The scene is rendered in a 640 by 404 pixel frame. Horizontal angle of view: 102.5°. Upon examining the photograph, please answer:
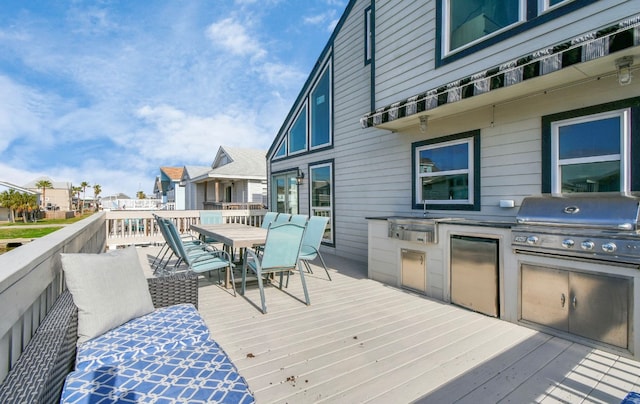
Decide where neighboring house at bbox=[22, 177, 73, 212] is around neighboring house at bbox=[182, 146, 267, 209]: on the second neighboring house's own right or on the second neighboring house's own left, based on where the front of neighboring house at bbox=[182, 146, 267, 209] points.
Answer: on the second neighboring house's own right

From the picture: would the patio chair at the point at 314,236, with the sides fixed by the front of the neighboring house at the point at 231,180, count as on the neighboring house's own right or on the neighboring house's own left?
on the neighboring house's own left

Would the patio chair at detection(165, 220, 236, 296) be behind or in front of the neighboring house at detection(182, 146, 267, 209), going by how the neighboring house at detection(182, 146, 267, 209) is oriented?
in front

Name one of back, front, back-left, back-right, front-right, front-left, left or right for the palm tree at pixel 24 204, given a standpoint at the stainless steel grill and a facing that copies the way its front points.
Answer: front-right

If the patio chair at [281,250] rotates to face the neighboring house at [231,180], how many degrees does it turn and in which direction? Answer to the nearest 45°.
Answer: approximately 45° to its right

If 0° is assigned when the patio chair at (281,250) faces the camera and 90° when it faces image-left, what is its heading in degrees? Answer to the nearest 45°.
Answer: approximately 135°

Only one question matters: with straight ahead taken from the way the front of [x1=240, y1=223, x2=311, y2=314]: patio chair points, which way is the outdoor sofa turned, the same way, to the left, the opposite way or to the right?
to the right

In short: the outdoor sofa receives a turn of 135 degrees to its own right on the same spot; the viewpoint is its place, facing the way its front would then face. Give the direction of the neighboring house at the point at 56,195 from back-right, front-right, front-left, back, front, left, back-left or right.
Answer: back-right

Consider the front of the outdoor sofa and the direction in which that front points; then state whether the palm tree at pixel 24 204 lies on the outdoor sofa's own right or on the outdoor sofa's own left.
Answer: on the outdoor sofa's own left

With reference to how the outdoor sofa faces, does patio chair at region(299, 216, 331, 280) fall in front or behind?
in front

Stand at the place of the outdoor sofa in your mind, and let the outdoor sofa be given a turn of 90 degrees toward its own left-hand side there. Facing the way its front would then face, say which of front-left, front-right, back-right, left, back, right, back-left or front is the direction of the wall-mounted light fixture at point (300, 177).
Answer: front-right

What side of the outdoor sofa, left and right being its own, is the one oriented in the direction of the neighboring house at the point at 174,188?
left

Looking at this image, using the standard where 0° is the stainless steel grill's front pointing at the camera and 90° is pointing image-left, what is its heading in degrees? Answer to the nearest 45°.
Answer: approximately 45°

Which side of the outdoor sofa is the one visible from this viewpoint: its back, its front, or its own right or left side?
right

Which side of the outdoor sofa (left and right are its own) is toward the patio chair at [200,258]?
left
